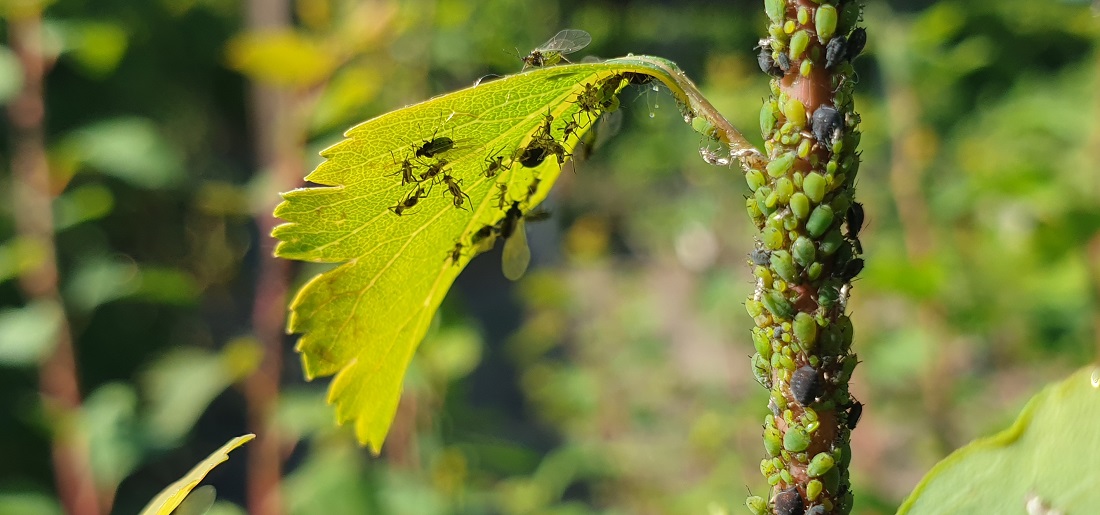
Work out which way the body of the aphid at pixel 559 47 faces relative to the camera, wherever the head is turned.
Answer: to the viewer's left
